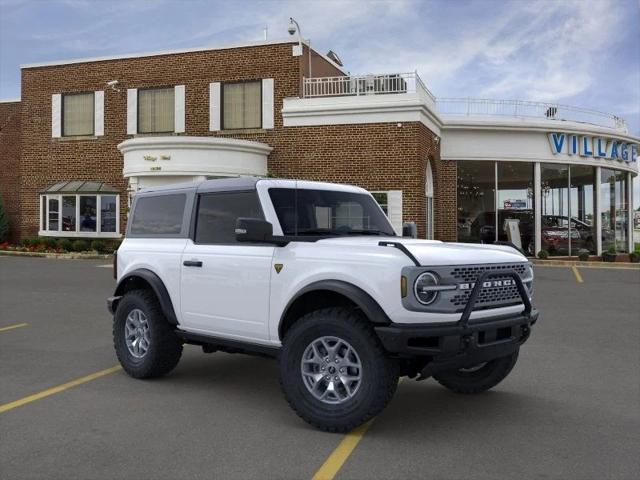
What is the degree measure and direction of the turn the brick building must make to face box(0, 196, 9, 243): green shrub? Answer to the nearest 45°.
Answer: approximately 90° to its right

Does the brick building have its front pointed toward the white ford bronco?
yes

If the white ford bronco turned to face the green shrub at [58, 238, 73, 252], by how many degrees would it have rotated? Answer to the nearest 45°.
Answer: approximately 180°

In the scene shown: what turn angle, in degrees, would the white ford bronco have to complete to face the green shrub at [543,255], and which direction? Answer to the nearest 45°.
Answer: approximately 90° to its left

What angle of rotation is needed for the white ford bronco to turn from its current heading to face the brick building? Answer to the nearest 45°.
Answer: approximately 135° to its left

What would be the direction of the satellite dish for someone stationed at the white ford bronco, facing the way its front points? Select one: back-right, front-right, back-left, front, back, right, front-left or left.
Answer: back-left

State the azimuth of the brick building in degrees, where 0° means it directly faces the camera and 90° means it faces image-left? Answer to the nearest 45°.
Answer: approximately 0°

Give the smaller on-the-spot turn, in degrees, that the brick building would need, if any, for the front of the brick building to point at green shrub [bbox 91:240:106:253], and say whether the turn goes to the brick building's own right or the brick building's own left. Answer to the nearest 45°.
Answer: approximately 90° to the brick building's own right

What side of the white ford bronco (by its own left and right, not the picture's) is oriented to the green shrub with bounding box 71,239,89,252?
back

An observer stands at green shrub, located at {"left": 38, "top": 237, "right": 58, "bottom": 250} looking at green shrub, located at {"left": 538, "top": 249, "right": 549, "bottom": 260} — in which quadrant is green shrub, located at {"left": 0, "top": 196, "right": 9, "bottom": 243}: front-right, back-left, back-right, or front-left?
back-left
